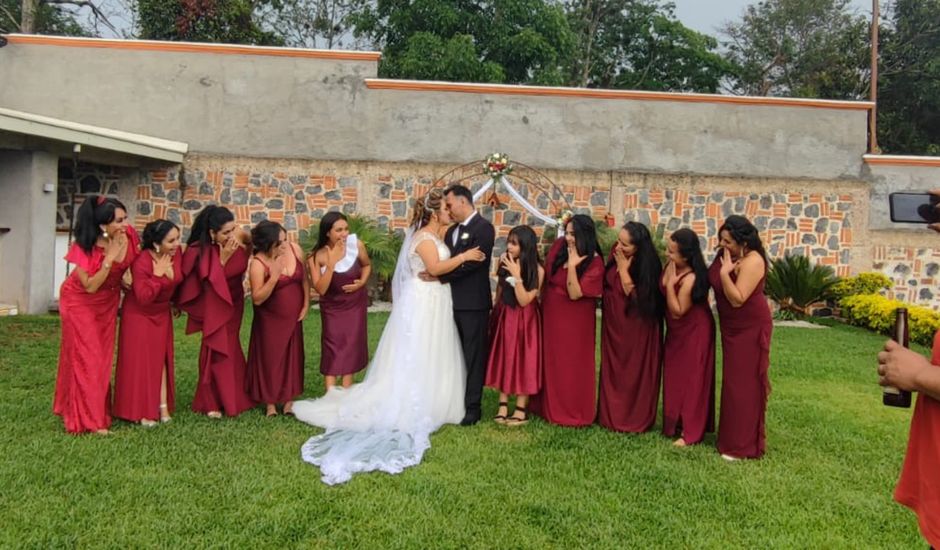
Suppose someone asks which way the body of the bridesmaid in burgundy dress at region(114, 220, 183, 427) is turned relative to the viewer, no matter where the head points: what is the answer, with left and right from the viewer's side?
facing the viewer and to the right of the viewer

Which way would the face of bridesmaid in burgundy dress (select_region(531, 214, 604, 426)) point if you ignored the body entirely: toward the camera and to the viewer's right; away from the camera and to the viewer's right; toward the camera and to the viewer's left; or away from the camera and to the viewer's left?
toward the camera and to the viewer's left

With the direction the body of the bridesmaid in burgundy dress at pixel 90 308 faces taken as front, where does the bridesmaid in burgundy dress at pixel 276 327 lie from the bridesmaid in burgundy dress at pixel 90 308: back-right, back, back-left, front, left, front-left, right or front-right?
front-left

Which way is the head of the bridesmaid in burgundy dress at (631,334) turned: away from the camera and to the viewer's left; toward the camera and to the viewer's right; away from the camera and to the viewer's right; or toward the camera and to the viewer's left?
toward the camera and to the viewer's left

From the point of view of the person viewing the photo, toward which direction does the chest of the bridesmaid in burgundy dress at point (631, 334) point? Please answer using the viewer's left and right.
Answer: facing the viewer and to the left of the viewer

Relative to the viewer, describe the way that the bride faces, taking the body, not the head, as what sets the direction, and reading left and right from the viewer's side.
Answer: facing to the right of the viewer

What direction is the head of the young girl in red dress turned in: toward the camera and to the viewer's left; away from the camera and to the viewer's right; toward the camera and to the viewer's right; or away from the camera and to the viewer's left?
toward the camera and to the viewer's left

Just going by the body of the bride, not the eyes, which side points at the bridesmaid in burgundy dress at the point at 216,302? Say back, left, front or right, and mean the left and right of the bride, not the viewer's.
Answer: back

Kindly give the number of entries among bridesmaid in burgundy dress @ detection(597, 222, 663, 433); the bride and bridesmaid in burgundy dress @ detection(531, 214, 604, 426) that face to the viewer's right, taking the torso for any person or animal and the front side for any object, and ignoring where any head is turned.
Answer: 1

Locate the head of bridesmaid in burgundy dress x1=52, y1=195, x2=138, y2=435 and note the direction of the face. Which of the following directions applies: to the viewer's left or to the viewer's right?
to the viewer's right
